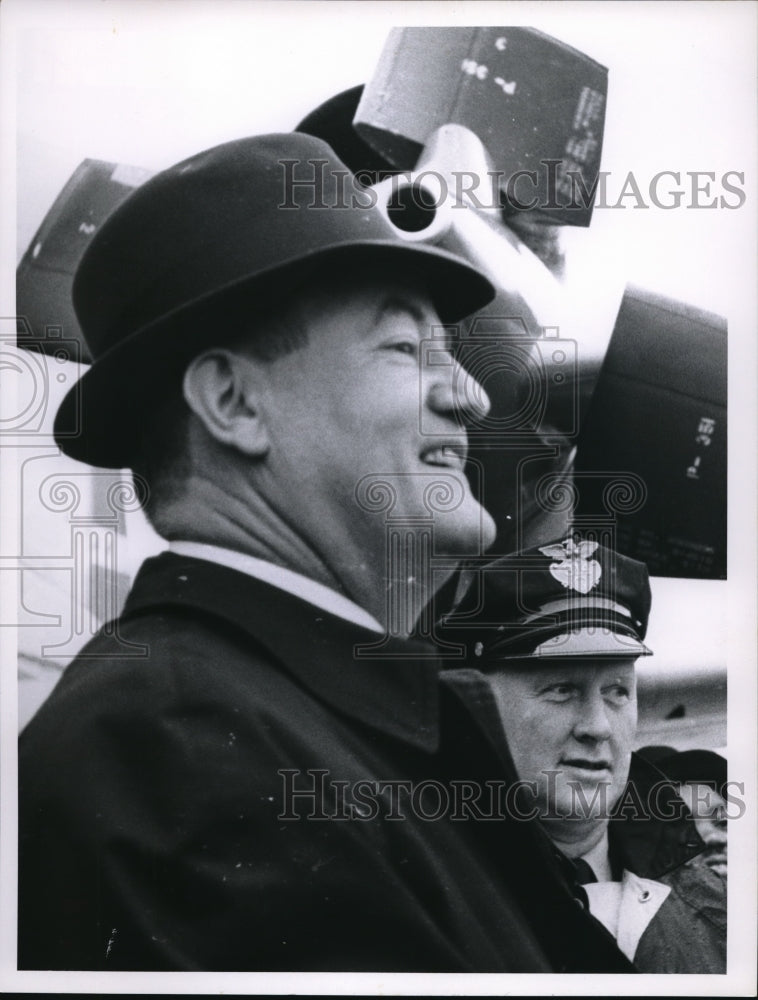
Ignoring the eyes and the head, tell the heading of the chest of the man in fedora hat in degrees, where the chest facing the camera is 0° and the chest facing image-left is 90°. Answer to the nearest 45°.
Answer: approximately 270°

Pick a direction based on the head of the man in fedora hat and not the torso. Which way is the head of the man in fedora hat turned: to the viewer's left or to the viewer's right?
to the viewer's right
